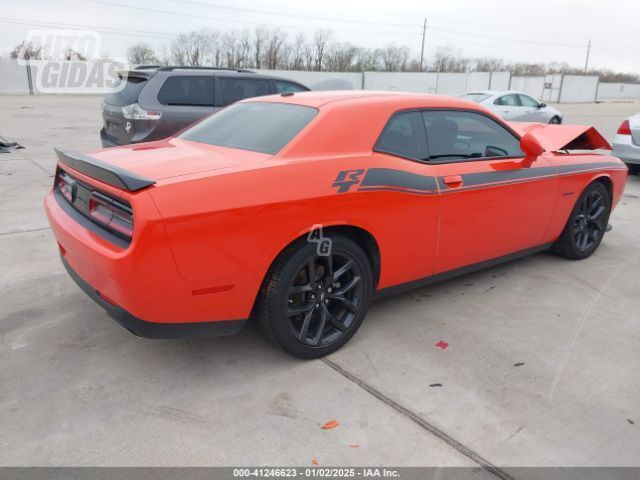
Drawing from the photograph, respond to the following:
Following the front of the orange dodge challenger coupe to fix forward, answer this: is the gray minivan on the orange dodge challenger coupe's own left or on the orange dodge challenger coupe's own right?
on the orange dodge challenger coupe's own left

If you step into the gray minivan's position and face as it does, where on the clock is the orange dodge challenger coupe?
The orange dodge challenger coupe is roughly at 4 o'clock from the gray minivan.

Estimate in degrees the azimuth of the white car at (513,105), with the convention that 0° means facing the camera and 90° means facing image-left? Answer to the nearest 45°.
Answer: approximately 225°

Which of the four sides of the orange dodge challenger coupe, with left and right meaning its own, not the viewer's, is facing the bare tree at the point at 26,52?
left

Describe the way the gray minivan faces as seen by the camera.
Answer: facing away from the viewer and to the right of the viewer

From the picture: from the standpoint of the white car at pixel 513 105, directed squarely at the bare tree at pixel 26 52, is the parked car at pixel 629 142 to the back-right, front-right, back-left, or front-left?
back-left

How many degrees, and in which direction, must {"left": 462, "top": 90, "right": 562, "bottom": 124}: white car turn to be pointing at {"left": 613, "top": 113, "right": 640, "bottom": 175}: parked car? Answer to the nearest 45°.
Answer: approximately 135° to its right

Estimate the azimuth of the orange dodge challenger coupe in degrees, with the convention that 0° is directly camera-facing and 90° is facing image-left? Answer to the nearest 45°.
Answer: approximately 225°

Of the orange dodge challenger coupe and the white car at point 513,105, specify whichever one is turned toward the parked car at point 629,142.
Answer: the orange dodge challenger coupe
